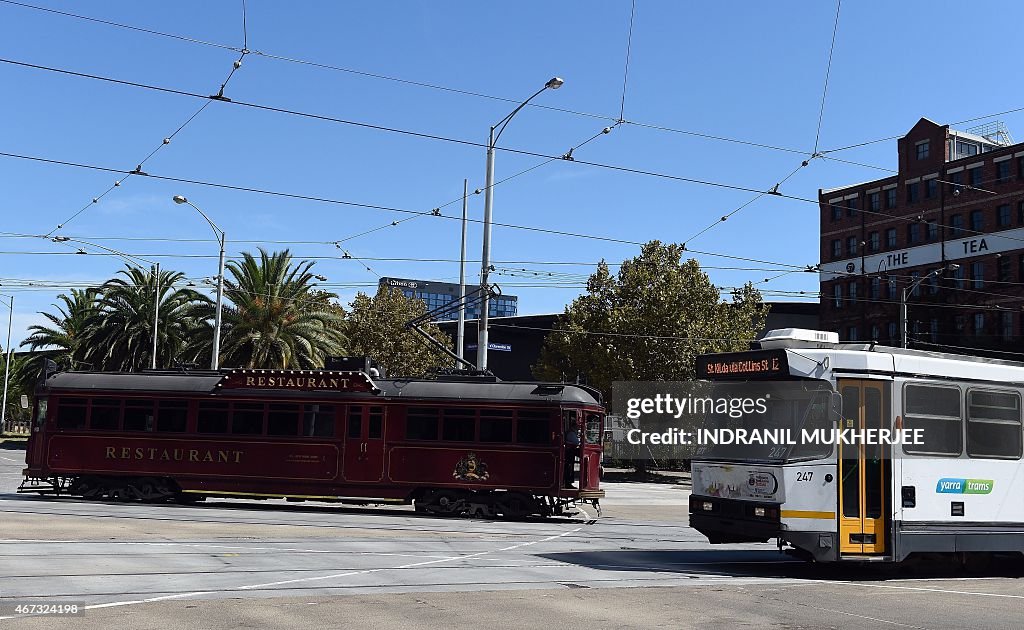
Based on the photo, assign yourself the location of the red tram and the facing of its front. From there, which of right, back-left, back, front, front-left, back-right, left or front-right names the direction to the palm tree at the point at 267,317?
left

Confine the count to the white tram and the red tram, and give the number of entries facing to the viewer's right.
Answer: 1

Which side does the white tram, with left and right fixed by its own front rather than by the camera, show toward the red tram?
right

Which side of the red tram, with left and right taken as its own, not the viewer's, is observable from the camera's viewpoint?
right

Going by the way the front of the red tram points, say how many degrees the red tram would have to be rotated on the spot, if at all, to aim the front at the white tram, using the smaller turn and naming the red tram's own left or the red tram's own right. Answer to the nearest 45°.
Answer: approximately 45° to the red tram's own right

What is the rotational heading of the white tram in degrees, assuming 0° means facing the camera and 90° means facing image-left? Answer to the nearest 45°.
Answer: approximately 45°

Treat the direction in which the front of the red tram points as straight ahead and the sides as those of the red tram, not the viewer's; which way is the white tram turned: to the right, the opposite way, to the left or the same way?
the opposite way

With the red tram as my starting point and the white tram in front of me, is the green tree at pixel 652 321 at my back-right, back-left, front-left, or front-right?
back-left

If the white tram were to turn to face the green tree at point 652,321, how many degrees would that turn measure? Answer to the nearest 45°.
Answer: approximately 135° to its right

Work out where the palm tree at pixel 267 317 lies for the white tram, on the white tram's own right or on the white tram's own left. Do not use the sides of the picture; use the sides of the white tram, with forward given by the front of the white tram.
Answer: on the white tram's own right

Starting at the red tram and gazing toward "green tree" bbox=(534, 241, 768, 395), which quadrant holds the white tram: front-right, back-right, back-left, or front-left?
back-right
